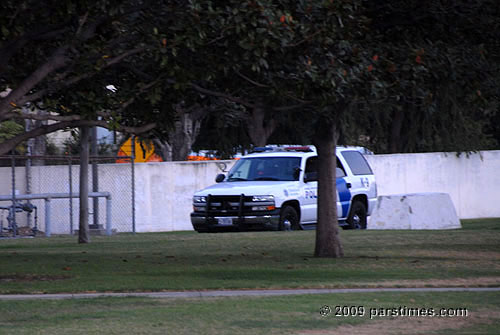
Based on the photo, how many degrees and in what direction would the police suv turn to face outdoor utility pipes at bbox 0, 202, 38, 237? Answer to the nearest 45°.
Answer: approximately 45° to its right

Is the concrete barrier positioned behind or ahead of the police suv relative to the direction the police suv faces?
behind

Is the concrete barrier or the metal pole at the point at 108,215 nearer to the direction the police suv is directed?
the metal pole

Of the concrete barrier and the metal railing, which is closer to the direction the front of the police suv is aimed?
the metal railing

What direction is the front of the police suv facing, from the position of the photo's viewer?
facing the viewer and to the left of the viewer

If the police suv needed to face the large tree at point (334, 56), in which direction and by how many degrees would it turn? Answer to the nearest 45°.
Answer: approximately 45° to its left

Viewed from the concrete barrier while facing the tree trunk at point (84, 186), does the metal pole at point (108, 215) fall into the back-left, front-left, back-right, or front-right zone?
front-right

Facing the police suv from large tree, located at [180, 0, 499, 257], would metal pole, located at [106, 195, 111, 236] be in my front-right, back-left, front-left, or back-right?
front-left

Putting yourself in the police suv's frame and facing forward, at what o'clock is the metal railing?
The metal railing is roughly at 2 o'clock from the police suv.

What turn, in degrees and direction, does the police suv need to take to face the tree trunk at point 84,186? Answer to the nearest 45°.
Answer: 0° — it already faces it

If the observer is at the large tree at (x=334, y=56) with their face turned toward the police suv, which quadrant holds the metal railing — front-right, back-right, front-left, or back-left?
front-left

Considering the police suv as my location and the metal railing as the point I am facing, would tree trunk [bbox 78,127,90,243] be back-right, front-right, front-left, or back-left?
front-left
